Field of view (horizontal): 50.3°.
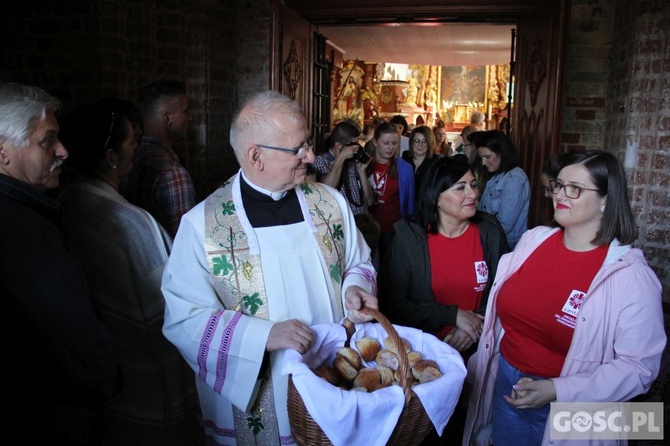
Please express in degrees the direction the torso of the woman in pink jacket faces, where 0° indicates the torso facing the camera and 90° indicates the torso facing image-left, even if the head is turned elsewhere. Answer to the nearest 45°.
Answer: approximately 45°

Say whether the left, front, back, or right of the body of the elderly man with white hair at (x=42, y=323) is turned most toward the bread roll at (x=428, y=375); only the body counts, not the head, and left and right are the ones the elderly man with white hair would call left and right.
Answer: front

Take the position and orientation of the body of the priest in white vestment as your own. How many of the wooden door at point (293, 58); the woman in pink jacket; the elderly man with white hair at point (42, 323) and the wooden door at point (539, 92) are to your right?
1

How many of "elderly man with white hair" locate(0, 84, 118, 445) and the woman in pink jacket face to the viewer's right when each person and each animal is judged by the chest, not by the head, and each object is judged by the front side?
1

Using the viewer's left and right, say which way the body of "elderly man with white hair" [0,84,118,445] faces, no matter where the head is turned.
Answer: facing to the right of the viewer

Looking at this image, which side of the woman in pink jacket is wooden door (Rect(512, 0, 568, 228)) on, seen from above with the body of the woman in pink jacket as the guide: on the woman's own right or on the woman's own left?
on the woman's own right

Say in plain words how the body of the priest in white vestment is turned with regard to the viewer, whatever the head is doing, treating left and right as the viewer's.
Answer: facing the viewer and to the right of the viewer

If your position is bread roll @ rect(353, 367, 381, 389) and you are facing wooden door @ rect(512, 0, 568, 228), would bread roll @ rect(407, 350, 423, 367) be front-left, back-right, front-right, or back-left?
front-right

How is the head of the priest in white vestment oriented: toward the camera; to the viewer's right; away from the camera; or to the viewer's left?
to the viewer's right

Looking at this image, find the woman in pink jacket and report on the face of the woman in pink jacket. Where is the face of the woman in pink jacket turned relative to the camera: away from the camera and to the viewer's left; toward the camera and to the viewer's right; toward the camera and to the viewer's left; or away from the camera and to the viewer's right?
toward the camera and to the viewer's left

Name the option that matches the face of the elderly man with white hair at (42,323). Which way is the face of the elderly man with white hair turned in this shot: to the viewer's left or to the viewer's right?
to the viewer's right
